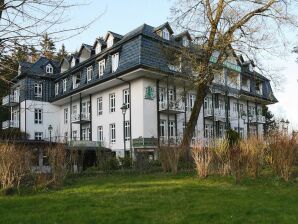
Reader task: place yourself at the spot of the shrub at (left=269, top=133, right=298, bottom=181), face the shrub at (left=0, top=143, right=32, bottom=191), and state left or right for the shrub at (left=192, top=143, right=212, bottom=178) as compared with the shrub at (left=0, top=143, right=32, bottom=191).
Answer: right
